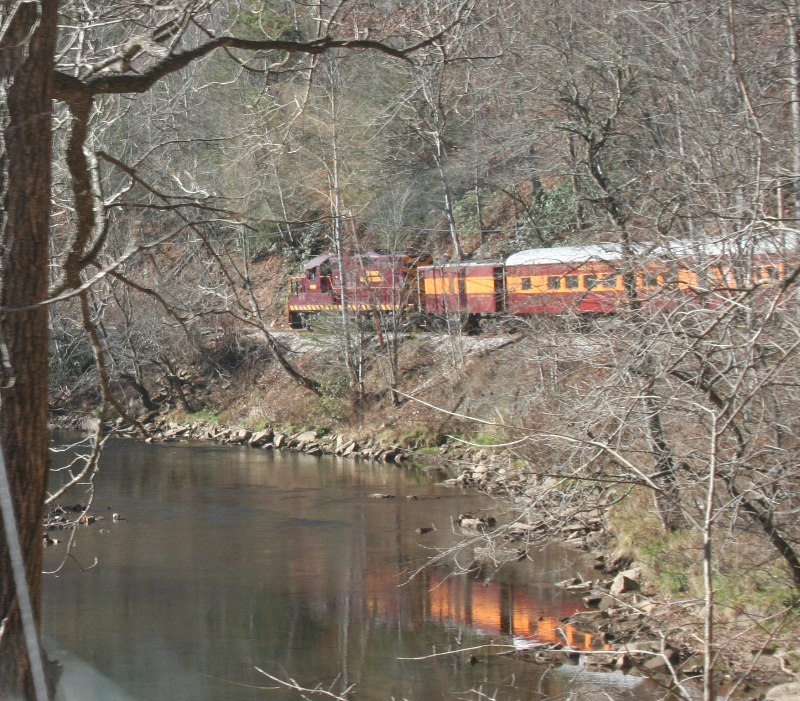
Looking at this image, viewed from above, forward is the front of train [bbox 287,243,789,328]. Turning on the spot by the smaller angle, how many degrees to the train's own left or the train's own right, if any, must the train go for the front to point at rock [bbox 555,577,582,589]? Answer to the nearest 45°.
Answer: approximately 90° to the train's own left

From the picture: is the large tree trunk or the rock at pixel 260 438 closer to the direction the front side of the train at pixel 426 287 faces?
the rock

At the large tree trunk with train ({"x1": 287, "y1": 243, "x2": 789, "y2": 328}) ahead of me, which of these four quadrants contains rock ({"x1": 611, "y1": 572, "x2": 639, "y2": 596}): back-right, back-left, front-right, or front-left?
front-right

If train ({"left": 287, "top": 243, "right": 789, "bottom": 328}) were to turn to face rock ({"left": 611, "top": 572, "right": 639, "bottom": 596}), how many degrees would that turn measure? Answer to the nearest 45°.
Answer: approximately 90° to its left

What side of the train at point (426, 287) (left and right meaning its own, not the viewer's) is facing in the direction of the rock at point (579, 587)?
left

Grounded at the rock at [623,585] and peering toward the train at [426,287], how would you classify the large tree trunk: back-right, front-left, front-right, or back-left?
back-left

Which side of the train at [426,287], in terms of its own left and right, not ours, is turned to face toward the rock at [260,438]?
front

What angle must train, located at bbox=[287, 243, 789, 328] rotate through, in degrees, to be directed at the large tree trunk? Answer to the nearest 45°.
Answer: approximately 90° to its left

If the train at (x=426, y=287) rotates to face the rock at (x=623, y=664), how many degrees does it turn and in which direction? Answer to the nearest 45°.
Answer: approximately 90° to its left

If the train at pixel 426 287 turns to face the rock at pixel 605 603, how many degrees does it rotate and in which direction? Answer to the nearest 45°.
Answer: approximately 90° to its left

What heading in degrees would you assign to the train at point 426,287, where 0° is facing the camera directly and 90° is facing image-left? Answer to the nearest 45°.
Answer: approximately 90°

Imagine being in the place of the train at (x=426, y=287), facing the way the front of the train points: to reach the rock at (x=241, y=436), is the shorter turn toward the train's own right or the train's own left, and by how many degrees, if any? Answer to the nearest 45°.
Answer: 0° — it already faces it
